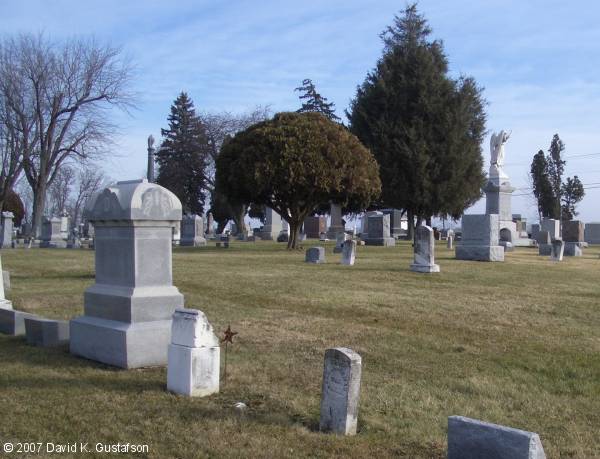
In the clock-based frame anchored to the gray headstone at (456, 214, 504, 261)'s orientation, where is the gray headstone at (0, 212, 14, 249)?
the gray headstone at (0, 212, 14, 249) is roughly at 2 o'clock from the gray headstone at (456, 214, 504, 261).

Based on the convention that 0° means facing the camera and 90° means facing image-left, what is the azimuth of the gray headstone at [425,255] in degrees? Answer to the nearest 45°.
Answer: approximately 45°

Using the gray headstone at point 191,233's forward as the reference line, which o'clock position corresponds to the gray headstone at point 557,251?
the gray headstone at point 557,251 is roughly at 9 o'clock from the gray headstone at point 191,233.

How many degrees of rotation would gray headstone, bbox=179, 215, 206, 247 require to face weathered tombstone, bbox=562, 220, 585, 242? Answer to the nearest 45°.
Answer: approximately 90° to its left

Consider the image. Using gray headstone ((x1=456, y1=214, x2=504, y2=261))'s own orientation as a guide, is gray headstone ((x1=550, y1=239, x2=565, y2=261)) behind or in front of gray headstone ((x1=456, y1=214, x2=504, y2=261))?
behind

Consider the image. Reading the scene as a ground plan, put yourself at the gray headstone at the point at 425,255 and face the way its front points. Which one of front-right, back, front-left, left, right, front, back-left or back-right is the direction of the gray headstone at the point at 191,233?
right

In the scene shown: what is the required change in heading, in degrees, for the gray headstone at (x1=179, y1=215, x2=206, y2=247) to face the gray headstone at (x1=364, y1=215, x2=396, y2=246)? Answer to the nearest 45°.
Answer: approximately 135° to its left

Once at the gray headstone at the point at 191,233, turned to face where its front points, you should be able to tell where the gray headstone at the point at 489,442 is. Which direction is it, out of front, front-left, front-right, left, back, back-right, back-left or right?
front-left

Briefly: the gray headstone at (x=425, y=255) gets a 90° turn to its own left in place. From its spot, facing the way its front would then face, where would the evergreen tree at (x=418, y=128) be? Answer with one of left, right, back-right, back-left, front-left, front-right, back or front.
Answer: back-left

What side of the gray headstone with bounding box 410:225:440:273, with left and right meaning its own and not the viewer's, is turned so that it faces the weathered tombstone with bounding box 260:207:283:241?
right

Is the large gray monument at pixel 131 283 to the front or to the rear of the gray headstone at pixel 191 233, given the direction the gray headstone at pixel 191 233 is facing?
to the front

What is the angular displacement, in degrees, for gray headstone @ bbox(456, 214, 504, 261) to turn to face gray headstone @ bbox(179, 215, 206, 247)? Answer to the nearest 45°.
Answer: approximately 90° to its right

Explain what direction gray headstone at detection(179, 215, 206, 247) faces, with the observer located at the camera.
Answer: facing the viewer and to the left of the viewer
